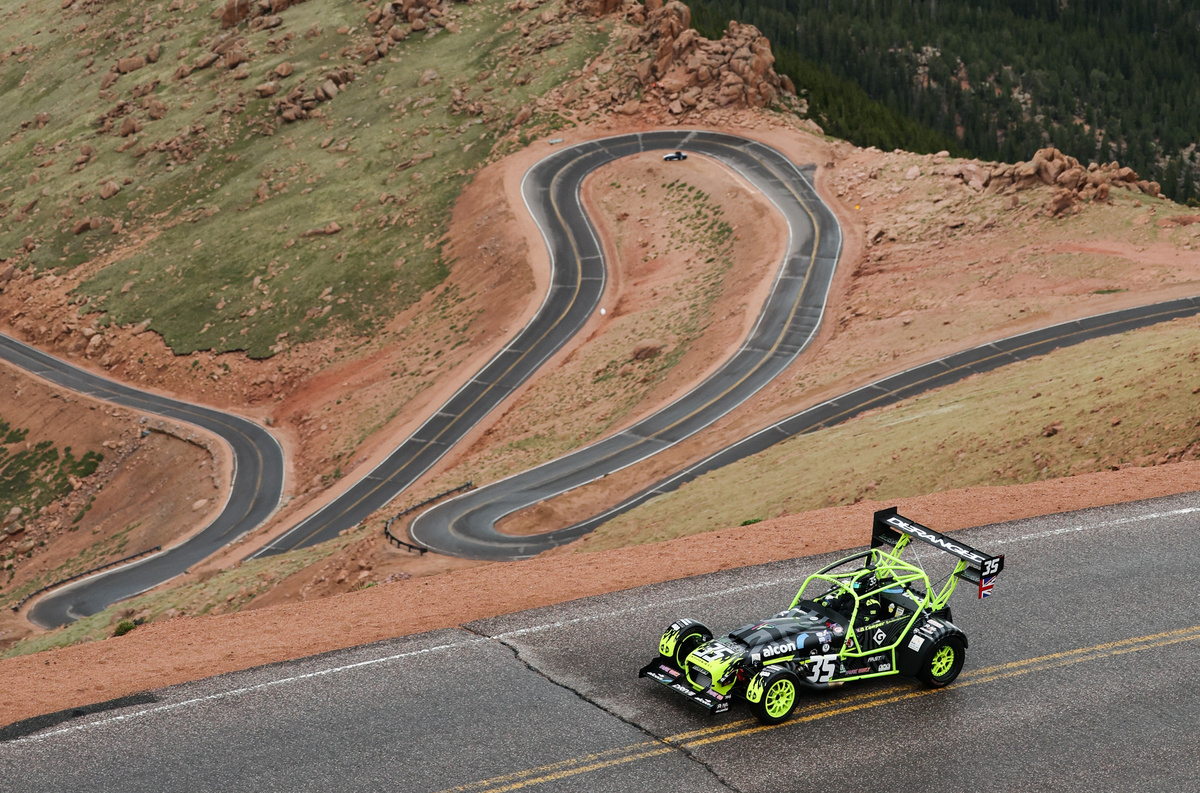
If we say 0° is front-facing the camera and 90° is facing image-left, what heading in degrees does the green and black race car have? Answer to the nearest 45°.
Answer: approximately 45°
